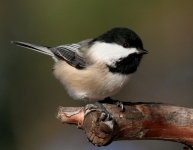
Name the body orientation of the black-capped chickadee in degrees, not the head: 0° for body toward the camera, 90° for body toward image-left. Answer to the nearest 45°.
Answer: approximately 270°
